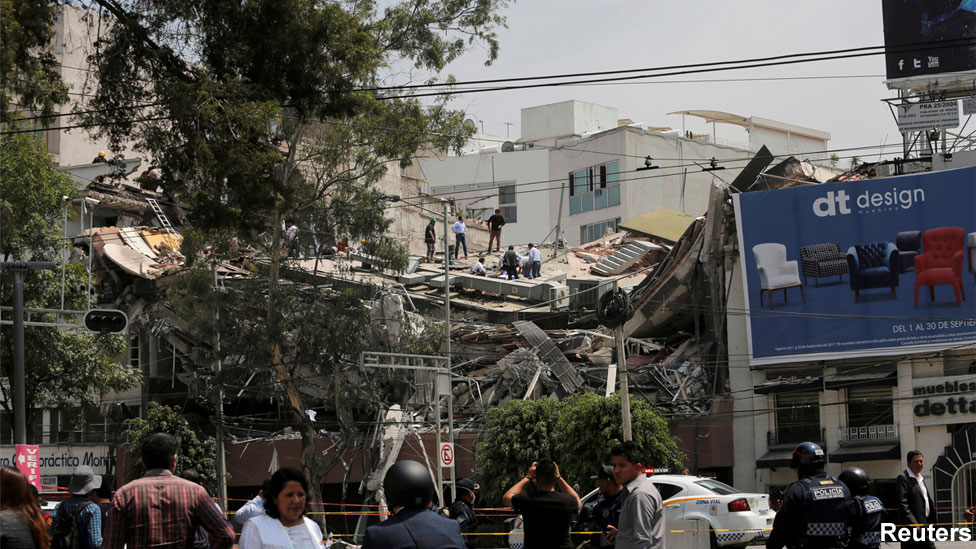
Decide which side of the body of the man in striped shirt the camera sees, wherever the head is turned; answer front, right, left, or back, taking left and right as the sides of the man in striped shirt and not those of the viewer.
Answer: back

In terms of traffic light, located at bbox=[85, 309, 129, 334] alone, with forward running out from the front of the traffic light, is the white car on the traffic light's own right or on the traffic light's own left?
on the traffic light's own left

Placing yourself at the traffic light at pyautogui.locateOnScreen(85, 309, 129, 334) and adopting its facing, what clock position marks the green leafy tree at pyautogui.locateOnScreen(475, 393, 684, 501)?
The green leafy tree is roughly at 8 o'clock from the traffic light.

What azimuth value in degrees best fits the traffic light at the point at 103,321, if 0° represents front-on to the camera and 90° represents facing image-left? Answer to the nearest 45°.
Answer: approximately 0°

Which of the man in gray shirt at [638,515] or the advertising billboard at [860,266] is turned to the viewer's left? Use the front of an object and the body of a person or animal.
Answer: the man in gray shirt

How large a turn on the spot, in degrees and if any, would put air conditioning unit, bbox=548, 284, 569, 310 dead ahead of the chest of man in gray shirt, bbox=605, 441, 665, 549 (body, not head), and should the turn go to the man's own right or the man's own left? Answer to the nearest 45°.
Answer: approximately 90° to the man's own right

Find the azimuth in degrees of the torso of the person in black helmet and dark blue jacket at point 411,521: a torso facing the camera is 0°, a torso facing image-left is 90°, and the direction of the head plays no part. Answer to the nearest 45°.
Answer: approximately 180°

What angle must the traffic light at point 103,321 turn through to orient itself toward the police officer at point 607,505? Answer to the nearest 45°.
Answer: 0° — it already faces them

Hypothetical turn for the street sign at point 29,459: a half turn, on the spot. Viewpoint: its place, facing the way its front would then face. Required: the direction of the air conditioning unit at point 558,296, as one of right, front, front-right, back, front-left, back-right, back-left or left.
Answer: front-right

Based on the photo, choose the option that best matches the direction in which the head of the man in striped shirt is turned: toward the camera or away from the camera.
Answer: away from the camera
